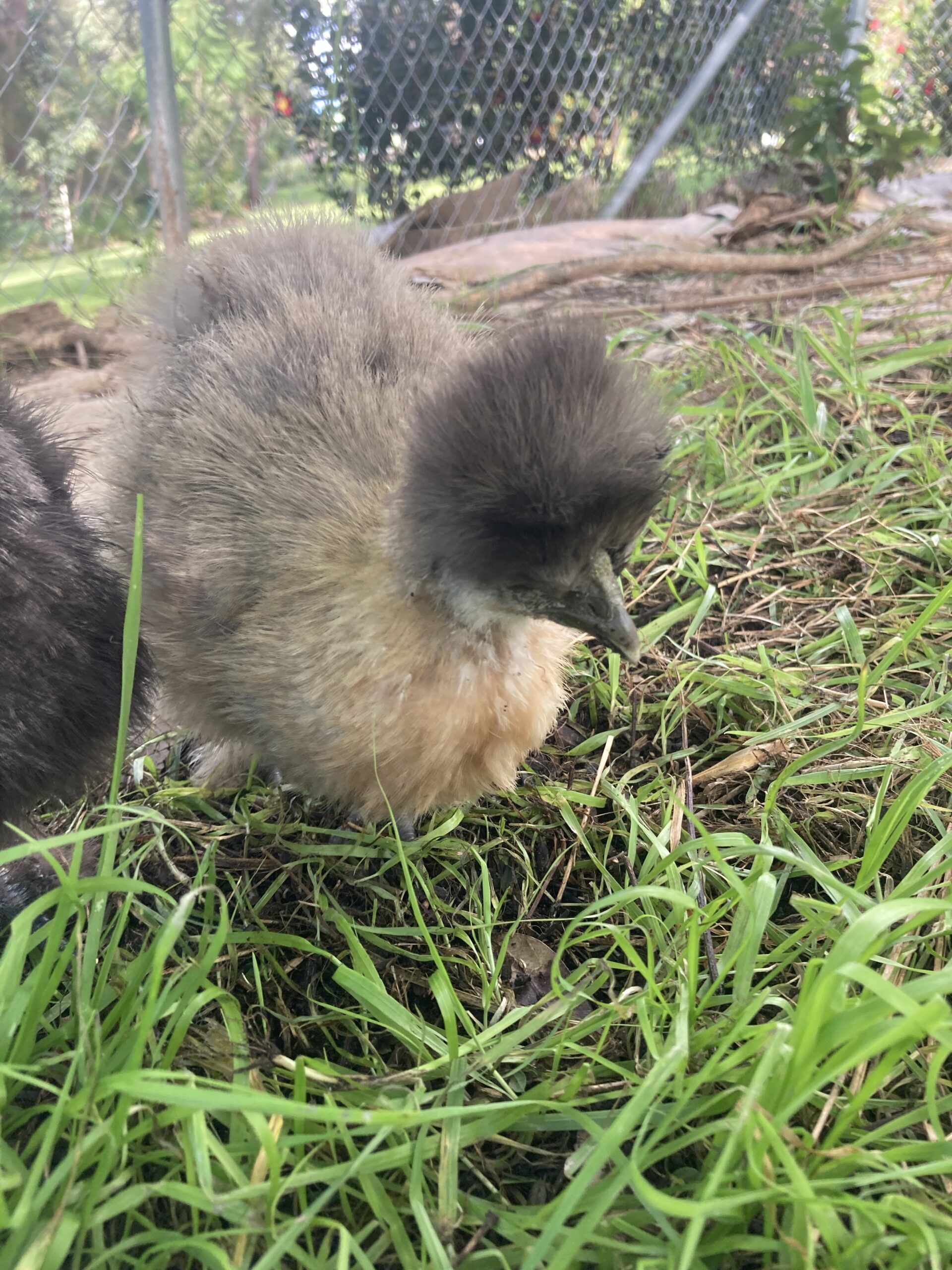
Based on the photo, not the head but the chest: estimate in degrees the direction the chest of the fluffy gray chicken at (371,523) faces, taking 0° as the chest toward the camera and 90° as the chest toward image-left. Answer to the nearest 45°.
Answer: approximately 315°

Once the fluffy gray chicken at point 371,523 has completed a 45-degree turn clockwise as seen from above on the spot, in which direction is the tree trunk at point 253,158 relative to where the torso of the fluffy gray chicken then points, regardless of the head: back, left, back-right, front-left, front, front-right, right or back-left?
back

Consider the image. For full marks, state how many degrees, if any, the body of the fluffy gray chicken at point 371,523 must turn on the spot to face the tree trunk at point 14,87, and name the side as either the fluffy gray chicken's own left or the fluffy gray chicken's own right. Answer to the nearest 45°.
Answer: approximately 135° to the fluffy gray chicken's own left

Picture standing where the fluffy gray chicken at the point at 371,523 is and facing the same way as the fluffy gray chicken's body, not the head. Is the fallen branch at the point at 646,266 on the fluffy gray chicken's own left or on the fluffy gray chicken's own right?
on the fluffy gray chicken's own left

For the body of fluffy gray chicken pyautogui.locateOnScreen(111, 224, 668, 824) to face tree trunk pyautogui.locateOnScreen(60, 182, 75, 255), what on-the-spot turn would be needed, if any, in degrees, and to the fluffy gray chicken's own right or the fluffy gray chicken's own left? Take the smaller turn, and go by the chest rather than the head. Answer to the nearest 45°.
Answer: approximately 135° to the fluffy gray chicken's own left

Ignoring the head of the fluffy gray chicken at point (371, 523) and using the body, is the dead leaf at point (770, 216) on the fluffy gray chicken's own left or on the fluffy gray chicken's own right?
on the fluffy gray chicken's own left

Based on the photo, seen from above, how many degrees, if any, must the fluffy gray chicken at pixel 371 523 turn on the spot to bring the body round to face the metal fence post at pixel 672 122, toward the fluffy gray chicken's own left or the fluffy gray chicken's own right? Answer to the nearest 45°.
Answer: approximately 90° to the fluffy gray chicken's own left
